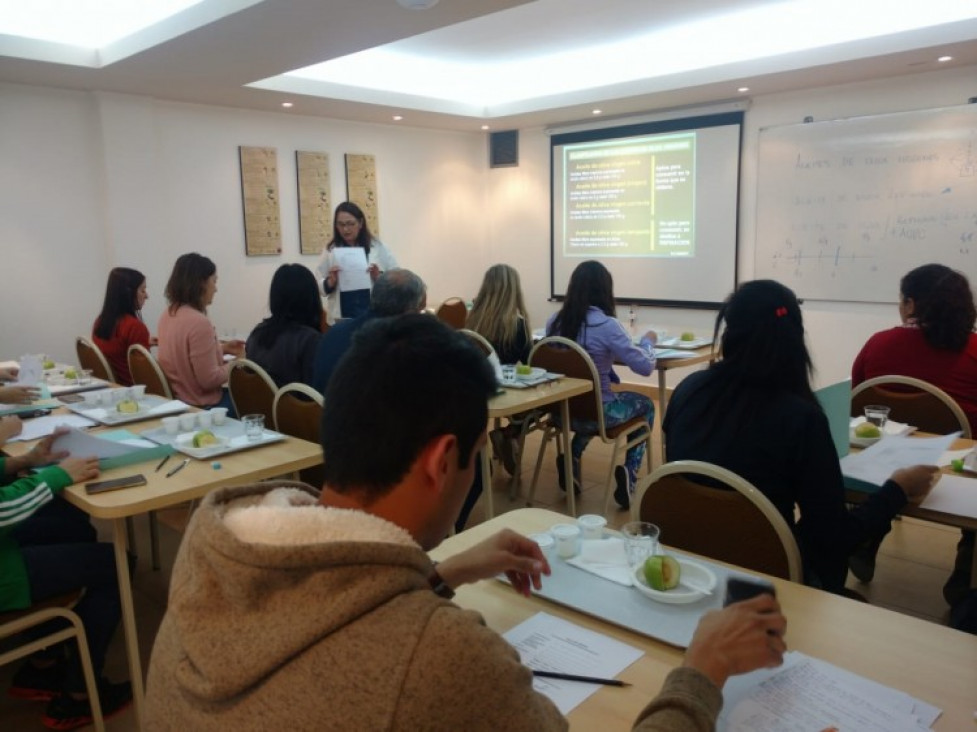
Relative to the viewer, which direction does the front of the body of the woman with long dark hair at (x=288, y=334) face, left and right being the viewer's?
facing away from the viewer and to the right of the viewer

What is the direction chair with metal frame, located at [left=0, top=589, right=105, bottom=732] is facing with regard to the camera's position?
facing away from the viewer and to the right of the viewer

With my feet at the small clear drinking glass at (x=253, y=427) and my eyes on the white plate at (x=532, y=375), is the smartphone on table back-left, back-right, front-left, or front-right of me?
back-right

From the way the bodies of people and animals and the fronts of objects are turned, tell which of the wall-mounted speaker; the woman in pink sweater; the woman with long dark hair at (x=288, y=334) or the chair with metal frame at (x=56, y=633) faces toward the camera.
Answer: the wall-mounted speaker

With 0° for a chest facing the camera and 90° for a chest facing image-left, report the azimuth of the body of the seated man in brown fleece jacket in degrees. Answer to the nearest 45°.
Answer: approximately 225°

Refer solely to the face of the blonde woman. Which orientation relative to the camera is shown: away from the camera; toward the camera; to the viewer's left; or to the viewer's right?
away from the camera

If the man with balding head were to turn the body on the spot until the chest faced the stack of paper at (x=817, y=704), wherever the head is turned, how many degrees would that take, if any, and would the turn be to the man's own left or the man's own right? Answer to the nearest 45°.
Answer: approximately 135° to the man's own right

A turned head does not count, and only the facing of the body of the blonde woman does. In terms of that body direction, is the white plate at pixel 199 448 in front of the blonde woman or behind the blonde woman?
behind

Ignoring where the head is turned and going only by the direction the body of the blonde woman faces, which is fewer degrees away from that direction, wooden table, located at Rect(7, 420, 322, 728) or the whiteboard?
the whiteboard

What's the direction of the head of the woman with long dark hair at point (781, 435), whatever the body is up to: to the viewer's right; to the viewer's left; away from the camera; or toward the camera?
away from the camera
